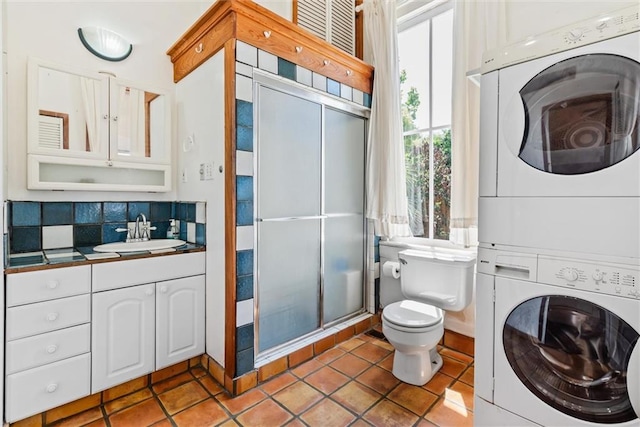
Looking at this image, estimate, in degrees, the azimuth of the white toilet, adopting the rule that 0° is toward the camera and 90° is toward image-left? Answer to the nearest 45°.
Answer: approximately 45°

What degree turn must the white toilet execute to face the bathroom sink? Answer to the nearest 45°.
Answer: approximately 45° to its right

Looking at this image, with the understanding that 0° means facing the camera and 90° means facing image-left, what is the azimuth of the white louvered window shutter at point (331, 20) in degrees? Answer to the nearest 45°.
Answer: approximately 315°
